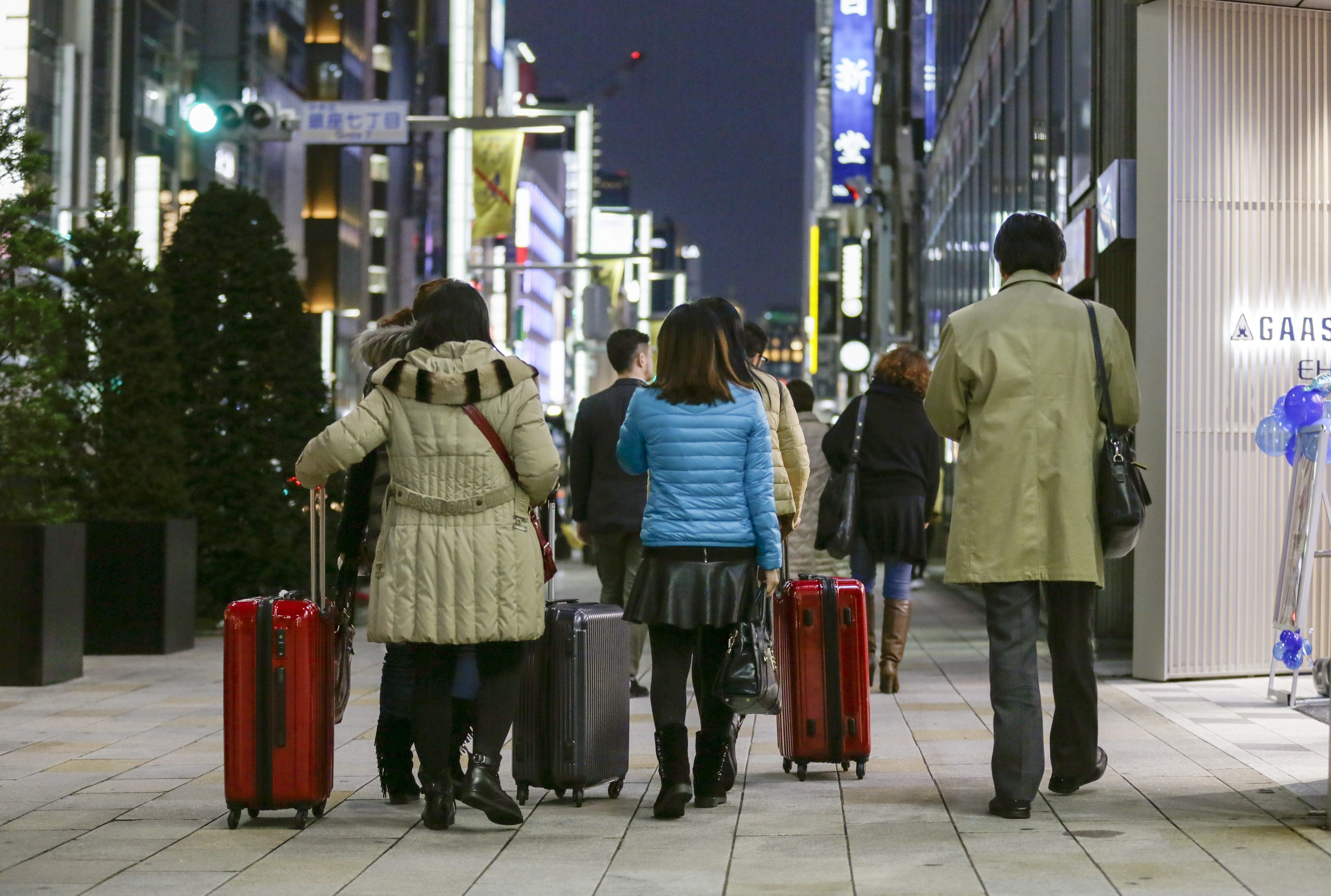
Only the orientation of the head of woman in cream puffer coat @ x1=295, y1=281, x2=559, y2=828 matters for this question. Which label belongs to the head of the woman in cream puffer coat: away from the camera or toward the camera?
away from the camera

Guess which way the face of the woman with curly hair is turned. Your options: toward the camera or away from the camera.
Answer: away from the camera

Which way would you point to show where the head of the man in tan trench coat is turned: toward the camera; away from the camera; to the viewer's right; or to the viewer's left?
away from the camera

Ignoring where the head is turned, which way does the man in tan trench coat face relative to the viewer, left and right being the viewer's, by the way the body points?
facing away from the viewer

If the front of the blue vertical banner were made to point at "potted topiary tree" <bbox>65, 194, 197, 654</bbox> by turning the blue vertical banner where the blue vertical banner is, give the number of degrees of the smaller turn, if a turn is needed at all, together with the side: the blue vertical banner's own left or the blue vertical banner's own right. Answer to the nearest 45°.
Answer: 0° — it already faces it

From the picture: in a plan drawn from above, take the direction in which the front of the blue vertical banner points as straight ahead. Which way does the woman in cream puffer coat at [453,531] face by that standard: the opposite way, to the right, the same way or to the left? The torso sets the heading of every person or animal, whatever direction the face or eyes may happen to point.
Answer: the opposite way

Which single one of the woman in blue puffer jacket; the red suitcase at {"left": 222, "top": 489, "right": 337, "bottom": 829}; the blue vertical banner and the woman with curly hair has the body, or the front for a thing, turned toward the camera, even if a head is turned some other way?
the blue vertical banner

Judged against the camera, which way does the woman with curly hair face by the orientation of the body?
away from the camera

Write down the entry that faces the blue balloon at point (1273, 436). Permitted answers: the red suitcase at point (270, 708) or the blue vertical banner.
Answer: the blue vertical banner

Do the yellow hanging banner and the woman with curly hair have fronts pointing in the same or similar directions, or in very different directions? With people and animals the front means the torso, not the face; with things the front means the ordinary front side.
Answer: very different directions

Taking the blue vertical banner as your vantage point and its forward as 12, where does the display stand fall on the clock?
The display stand is roughly at 12 o'clock from the blue vertical banner.

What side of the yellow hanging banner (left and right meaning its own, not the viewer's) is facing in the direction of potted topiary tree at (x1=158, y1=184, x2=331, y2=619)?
front

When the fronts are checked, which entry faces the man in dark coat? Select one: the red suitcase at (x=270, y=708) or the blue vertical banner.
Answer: the blue vertical banner

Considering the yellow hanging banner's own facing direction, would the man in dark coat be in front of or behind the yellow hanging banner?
in front

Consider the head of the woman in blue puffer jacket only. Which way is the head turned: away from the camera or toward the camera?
away from the camera

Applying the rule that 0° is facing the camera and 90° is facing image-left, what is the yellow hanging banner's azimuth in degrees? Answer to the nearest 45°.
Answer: approximately 0°
